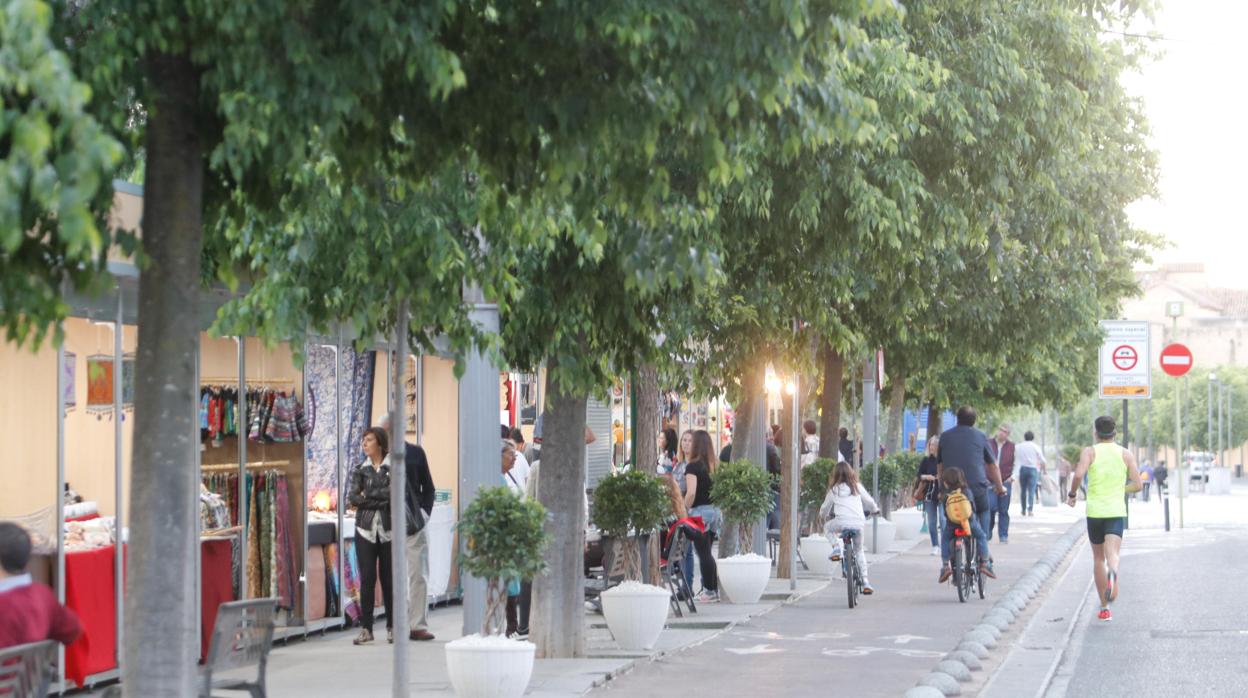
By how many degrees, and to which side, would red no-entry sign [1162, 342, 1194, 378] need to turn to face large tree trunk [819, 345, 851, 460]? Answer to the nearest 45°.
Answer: approximately 45° to its right

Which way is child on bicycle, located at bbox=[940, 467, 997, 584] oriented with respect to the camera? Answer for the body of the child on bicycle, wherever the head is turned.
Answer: away from the camera

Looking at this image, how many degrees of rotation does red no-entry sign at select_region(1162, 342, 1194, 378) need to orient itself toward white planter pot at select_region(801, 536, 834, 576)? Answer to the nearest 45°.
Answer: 0° — it already faces it

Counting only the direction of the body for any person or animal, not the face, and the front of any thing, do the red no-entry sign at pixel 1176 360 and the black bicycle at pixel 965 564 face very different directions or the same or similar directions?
very different directions

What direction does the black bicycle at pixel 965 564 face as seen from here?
away from the camera

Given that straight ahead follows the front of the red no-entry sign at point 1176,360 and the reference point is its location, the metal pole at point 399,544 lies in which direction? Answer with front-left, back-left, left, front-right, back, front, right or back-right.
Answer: front

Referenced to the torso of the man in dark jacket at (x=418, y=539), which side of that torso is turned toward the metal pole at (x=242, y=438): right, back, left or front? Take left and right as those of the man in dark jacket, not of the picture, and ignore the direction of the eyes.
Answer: front

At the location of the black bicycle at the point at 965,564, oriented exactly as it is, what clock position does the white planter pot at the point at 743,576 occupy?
The white planter pot is roughly at 8 o'clock from the black bicycle.

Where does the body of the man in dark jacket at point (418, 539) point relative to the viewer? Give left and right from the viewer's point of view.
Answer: facing to the left of the viewer

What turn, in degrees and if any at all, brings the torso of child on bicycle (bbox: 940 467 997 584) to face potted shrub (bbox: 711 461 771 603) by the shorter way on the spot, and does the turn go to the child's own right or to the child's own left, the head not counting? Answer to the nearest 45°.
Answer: approximately 90° to the child's own left

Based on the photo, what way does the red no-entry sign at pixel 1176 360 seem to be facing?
toward the camera
